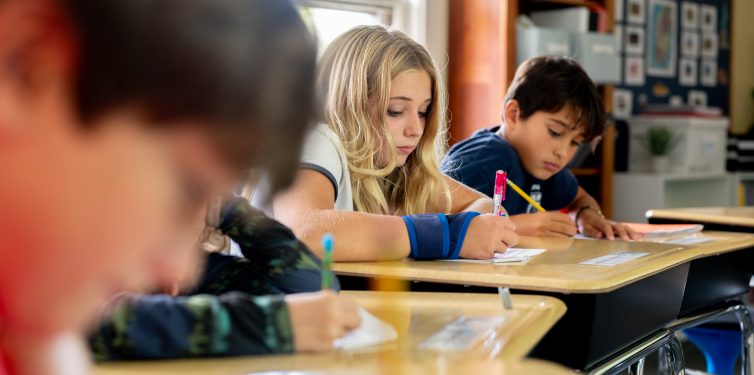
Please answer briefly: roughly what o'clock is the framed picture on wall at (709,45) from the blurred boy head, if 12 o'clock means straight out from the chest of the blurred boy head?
The framed picture on wall is roughly at 10 o'clock from the blurred boy head.

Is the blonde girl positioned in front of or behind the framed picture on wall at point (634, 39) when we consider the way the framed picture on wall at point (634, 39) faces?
in front

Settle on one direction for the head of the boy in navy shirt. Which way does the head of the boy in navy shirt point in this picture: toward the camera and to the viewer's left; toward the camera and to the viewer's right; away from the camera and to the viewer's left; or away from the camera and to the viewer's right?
toward the camera and to the viewer's right

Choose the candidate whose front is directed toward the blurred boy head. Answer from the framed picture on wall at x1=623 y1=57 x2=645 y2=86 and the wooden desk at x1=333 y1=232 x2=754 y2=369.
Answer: the framed picture on wall

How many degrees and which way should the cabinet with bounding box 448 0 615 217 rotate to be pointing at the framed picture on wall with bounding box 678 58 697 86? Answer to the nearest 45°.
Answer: approximately 90° to its left

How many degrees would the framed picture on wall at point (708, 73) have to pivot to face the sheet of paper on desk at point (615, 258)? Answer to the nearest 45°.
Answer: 0° — it already faces it

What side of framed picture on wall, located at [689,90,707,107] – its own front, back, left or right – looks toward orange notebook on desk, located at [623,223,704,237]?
front

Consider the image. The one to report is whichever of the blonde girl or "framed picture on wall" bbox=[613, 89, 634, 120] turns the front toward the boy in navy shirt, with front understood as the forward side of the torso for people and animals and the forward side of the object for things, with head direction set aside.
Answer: the framed picture on wall

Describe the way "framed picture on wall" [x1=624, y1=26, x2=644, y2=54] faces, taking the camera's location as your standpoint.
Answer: facing the viewer

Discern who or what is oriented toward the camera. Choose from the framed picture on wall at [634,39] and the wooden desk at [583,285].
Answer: the framed picture on wall

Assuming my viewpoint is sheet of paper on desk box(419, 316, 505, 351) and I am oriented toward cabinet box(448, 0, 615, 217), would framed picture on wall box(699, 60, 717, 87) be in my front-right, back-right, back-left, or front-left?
front-right

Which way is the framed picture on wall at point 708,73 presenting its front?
toward the camera

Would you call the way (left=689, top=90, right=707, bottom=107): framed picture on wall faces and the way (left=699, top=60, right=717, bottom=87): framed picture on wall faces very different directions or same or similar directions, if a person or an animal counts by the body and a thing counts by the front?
same or similar directions

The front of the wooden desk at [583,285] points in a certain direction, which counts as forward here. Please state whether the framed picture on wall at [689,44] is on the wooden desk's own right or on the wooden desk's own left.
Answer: on the wooden desk's own right

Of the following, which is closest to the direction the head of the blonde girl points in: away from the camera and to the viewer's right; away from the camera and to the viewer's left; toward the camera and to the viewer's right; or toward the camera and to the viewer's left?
toward the camera and to the viewer's right

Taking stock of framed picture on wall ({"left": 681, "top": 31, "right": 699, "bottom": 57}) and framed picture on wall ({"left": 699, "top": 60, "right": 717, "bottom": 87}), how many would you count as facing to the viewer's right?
0

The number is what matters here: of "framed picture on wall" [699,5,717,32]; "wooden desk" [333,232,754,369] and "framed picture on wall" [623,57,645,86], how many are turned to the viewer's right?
0

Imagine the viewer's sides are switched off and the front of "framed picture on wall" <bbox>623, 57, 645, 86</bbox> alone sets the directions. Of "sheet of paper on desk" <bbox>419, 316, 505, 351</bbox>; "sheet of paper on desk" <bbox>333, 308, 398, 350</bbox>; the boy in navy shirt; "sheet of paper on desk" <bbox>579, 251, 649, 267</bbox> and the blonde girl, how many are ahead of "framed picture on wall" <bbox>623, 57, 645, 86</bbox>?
5
